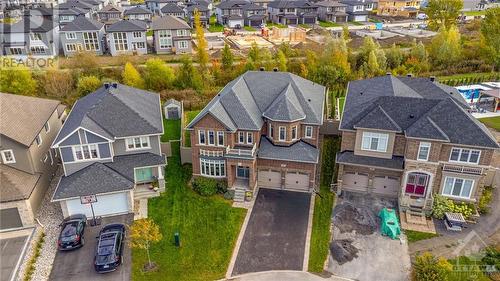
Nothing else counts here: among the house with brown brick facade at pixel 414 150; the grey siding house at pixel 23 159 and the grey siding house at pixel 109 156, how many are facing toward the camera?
3

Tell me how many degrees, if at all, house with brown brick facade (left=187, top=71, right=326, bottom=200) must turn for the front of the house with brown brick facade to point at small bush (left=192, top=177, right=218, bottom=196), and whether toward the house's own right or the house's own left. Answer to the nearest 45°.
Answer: approximately 90° to the house's own right

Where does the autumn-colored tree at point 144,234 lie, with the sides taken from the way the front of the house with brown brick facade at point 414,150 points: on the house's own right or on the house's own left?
on the house's own right

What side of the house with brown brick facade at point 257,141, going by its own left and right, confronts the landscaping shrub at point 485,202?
left

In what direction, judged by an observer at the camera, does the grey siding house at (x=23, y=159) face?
facing the viewer

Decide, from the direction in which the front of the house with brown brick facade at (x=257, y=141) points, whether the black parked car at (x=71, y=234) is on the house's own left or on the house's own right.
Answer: on the house's own right

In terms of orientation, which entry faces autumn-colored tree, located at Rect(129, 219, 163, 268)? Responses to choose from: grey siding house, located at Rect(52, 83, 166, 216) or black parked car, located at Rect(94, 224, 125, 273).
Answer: the grey siding house

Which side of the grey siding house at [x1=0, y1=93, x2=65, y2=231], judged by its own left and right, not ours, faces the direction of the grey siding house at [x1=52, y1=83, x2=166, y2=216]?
left

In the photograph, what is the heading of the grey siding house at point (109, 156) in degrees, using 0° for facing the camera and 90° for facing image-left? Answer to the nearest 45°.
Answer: approximately 0°

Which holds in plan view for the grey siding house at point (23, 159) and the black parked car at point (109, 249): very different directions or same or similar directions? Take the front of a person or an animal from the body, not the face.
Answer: very different directions

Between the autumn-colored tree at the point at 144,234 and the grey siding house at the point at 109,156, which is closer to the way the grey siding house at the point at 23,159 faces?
the autumn-colored tree

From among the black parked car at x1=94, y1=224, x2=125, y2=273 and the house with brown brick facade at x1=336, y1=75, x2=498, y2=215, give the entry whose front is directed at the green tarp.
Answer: the house with brown brick facade

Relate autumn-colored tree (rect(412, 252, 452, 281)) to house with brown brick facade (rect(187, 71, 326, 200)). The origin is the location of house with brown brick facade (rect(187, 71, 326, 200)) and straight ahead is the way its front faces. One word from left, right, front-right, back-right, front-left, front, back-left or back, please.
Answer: front-left

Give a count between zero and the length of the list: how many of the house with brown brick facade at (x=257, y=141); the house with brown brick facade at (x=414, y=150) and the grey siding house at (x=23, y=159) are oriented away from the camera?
0

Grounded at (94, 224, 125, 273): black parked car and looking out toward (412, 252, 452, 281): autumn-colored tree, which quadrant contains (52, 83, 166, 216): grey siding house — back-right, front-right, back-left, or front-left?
back-left

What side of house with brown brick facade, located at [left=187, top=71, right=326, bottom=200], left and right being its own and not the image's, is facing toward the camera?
front

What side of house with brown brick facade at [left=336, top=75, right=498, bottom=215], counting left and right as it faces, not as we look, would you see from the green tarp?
front

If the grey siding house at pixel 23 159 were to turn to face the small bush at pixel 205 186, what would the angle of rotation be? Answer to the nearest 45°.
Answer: approximately 45° to its left
